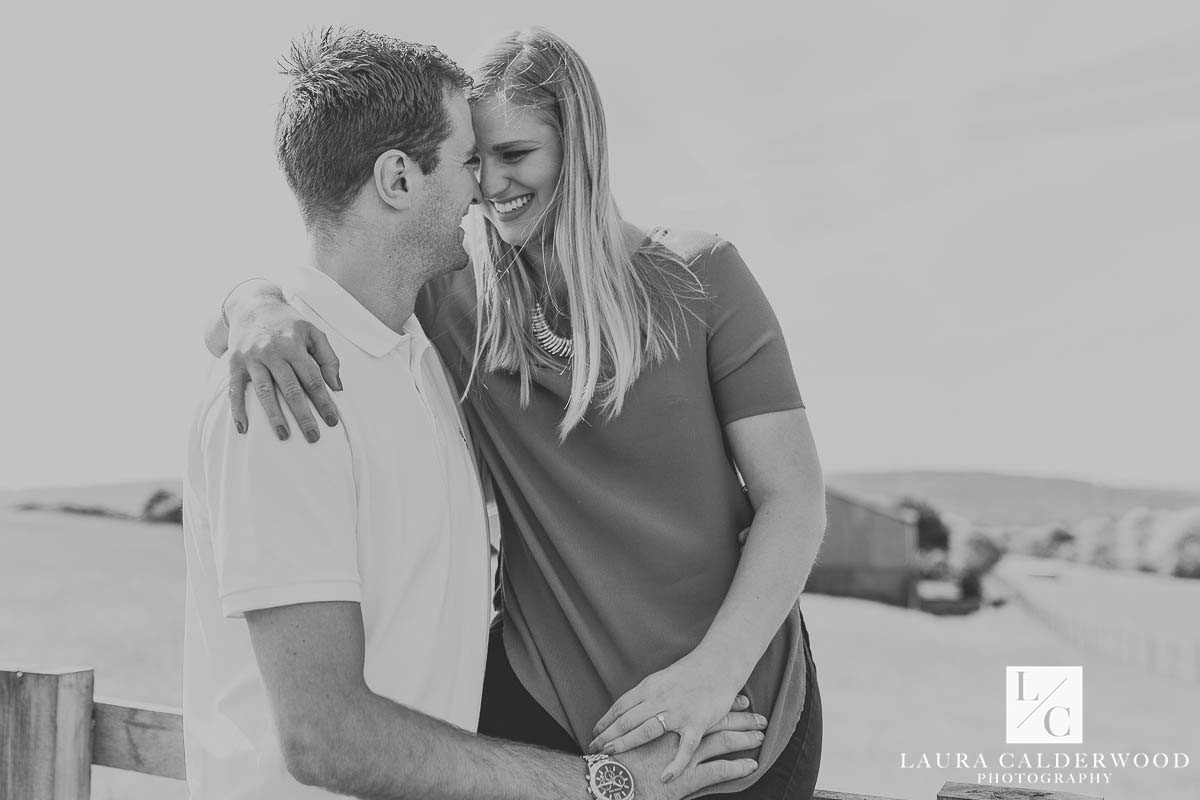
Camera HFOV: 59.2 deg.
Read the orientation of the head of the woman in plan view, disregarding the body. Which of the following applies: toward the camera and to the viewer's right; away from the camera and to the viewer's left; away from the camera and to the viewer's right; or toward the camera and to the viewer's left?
toward the camera and to the viewer's left

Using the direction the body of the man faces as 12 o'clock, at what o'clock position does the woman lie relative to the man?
The woman is roughly at 11 o'clock from the man.

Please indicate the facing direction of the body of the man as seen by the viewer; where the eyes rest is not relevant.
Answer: to the viewer's right

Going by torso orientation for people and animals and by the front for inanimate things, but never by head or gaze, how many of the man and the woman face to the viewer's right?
1

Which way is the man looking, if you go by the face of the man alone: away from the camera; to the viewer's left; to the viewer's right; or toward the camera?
to the viewer's right

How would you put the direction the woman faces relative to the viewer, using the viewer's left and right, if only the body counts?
facing the viewer and to the left of the viewer
